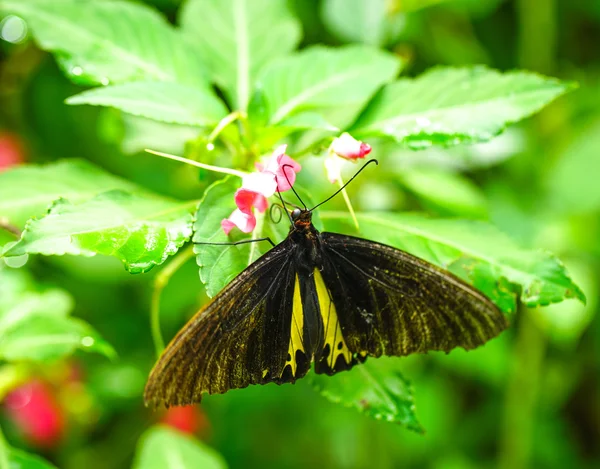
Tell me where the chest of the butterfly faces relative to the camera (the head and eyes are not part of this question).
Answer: away from the camera

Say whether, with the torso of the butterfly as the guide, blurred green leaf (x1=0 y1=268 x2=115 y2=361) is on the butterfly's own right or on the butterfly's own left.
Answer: on the butterfly's own left

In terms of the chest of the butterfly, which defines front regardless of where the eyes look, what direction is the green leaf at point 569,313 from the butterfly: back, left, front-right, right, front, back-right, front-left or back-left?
front-right

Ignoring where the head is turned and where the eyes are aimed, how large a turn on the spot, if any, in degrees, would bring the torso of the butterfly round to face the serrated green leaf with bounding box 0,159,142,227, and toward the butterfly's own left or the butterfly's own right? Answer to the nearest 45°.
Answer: approximately 90° to the butterfly's own left
